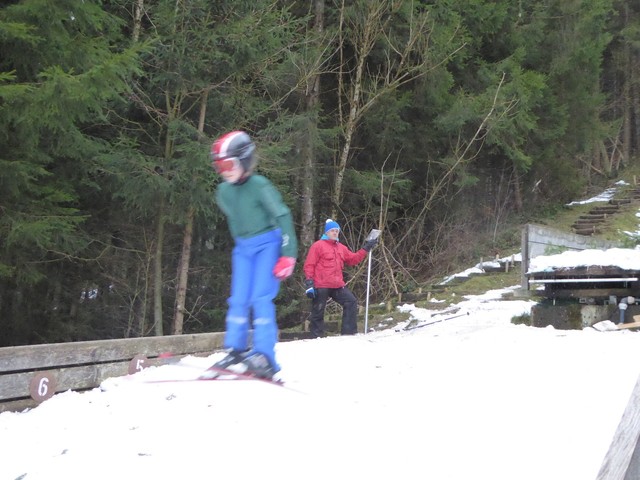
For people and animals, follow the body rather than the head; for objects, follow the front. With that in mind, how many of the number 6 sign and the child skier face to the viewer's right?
0

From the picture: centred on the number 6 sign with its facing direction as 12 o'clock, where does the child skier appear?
The child skier is roughly at 10 o'clock from the number 6 sign.

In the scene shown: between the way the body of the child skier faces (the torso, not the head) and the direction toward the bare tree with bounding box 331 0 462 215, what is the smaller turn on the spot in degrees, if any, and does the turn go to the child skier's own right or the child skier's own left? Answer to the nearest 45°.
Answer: approximately 135° to the child skier's own right

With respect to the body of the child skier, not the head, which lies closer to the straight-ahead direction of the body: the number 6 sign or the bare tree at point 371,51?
the number 6 sign

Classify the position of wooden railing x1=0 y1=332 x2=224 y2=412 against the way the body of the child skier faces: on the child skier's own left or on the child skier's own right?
on the child skier's own right

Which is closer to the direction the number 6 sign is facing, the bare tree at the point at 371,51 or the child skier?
the child skier
